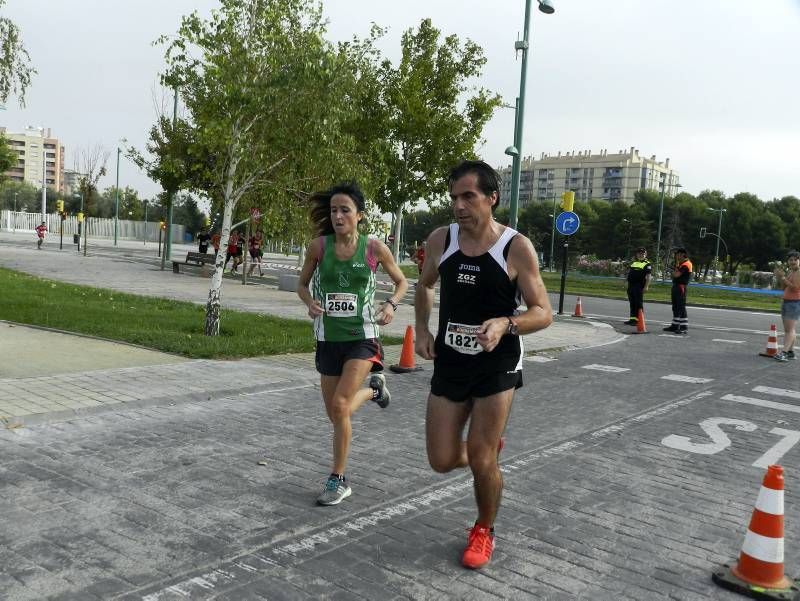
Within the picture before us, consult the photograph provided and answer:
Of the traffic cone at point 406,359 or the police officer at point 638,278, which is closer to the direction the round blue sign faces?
the traffic cone

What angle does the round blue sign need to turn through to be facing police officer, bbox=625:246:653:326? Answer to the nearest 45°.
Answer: approximately 45° to its left

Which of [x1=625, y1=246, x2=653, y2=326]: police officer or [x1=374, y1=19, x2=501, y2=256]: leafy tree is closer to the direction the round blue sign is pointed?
the police officer

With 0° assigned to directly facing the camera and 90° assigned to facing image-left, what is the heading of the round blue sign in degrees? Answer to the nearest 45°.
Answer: approximately 0°

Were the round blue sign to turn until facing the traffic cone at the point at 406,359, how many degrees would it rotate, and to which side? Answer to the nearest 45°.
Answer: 0° — it already faces it

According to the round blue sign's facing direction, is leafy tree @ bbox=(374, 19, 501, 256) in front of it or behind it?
behind
